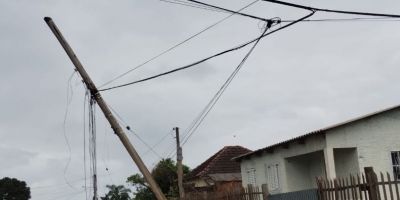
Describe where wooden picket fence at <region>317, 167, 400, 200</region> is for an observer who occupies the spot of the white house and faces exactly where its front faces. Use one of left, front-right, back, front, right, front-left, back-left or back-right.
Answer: front-left

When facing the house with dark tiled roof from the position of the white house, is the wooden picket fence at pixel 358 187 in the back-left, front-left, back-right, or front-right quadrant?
back-left

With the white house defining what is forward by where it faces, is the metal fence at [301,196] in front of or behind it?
in front

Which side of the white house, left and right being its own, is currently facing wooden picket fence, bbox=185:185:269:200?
front

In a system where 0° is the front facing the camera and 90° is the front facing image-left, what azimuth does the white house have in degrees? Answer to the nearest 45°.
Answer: approximately 45°

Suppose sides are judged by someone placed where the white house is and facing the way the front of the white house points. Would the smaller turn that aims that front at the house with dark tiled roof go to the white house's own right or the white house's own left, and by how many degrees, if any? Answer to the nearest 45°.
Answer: approximately 90° to the white house's own right
